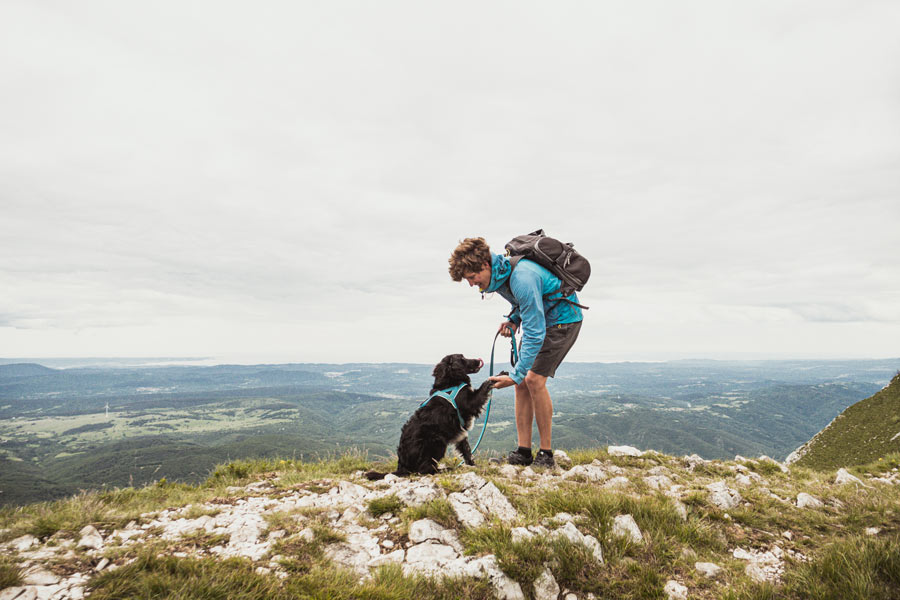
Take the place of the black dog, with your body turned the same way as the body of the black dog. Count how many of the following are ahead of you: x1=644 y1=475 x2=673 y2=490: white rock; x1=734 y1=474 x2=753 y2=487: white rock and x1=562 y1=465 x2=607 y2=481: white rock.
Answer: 3

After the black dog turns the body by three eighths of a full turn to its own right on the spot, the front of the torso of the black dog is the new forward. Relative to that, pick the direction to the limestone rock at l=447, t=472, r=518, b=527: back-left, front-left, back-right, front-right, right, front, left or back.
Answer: front-left

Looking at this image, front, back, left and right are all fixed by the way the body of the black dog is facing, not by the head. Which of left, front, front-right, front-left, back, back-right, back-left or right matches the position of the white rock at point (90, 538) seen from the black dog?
back-right

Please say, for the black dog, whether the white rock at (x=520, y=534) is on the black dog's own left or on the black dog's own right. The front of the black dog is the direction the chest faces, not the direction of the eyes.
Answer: on the black dog's own right

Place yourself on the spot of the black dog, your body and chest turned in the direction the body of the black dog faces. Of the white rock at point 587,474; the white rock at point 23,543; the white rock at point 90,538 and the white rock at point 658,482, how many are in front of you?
2

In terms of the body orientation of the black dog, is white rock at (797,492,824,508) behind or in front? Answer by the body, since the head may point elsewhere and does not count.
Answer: in front

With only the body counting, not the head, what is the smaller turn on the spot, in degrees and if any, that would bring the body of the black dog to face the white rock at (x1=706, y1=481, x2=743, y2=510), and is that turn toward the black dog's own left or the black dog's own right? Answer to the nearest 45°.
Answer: approximately 45° to the black dog's own right

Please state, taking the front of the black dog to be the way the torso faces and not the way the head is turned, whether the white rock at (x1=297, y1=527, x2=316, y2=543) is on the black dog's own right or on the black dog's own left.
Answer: on the black dog's own right

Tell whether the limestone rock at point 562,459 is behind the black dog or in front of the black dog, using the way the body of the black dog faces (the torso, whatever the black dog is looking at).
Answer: in front

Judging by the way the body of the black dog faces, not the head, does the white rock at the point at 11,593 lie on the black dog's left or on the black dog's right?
on the black dog's right

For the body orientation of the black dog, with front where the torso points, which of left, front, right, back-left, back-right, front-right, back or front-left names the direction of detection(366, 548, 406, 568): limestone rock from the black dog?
right

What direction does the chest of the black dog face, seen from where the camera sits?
to the viewer's right

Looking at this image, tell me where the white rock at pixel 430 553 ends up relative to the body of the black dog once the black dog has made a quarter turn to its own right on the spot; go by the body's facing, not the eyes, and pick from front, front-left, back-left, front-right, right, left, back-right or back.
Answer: front

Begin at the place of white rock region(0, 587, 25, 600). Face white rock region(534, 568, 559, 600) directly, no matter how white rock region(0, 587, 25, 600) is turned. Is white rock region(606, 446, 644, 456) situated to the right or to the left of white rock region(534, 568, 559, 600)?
left

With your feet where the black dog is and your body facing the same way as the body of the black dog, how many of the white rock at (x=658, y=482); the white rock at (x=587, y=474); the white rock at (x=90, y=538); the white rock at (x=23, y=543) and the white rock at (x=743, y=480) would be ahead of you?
3

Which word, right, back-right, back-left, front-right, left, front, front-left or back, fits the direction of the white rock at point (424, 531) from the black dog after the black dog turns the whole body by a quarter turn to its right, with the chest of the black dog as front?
front

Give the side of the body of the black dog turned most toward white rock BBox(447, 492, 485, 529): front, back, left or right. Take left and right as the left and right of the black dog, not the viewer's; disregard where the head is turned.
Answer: right
